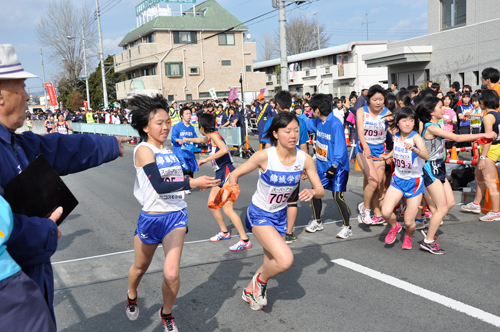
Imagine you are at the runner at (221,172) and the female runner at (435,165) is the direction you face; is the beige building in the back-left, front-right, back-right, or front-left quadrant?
back-left

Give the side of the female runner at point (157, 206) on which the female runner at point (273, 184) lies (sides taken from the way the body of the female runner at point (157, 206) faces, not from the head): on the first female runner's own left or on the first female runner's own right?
on the first female runner's own left

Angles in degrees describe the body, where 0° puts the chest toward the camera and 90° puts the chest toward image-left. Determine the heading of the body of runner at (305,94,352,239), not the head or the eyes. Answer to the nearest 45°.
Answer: approximately 45°

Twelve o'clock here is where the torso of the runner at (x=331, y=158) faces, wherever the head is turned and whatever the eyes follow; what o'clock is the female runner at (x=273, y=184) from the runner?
The female runner is roughly at 11 o'clock from the runner.

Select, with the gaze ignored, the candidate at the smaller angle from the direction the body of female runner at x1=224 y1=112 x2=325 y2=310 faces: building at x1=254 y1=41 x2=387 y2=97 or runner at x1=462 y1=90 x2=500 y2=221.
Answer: the runner

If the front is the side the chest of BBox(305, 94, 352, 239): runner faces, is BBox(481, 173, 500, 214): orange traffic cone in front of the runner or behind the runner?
behind

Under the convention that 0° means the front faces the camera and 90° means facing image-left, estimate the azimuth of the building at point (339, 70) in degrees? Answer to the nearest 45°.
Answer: approximately 45°
